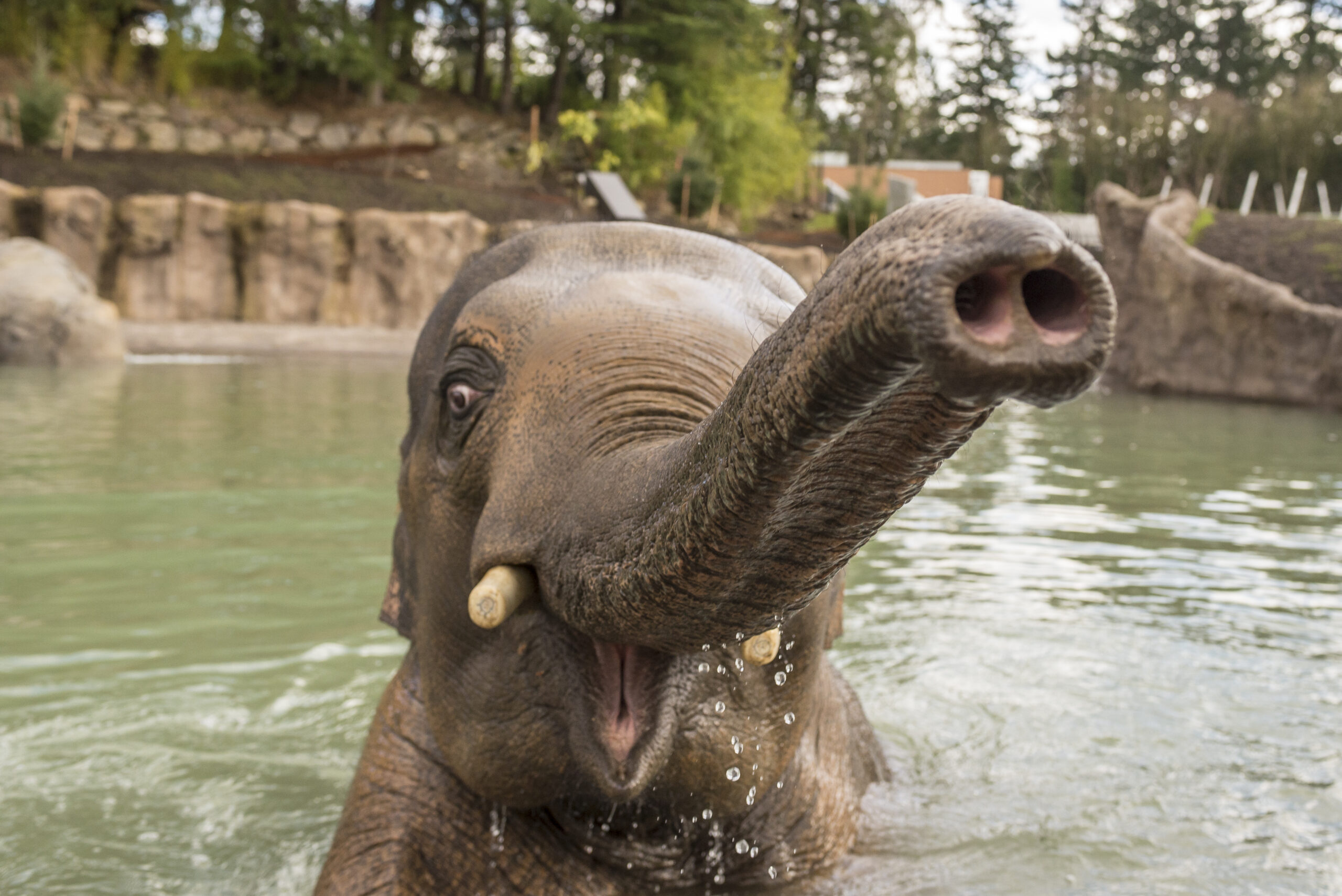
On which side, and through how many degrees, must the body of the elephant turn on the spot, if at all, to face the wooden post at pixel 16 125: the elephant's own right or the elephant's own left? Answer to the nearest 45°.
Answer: approximately 135° to the elephant's own right

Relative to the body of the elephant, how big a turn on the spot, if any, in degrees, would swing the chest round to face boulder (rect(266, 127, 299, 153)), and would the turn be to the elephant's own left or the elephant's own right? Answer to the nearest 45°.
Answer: approximately 180°

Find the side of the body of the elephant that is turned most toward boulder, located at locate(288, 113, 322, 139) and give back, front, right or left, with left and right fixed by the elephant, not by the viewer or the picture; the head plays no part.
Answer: back

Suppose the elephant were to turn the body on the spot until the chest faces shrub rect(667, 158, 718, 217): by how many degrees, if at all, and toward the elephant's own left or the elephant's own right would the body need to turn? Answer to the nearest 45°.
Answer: approximately 180°

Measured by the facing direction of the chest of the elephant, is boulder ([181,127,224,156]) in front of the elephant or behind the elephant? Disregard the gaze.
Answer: behind

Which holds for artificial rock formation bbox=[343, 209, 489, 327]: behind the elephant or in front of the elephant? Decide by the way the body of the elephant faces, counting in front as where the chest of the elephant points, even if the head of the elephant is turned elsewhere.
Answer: behind

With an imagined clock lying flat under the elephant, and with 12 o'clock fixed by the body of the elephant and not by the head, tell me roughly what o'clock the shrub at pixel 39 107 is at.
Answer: The shrub is roughly at 5 o'clock from the elephant.

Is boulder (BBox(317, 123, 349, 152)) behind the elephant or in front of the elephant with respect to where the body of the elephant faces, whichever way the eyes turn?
behind

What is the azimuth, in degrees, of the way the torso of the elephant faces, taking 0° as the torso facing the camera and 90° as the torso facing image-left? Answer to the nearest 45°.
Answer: approximately 0°

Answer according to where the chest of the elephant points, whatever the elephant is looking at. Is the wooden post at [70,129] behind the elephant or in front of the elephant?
behind
